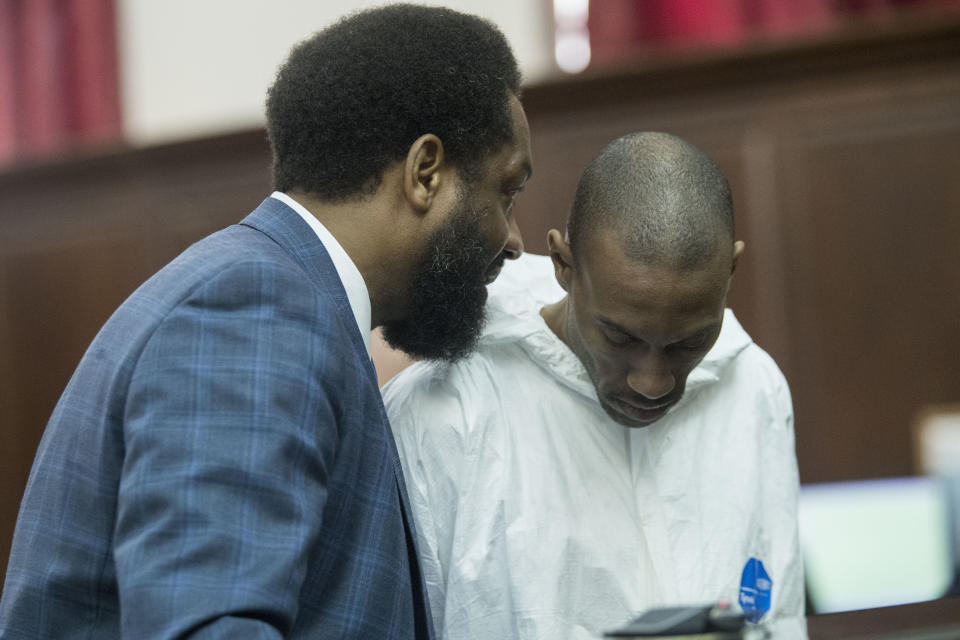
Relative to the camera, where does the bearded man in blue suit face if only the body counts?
to the viewer's right

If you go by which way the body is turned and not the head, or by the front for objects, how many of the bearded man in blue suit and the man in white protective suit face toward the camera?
1

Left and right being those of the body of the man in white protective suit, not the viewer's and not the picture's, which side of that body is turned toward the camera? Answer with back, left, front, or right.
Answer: front

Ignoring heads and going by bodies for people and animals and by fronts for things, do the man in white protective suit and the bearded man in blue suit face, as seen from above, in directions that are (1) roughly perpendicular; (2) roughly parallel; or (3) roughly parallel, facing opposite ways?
roughly perpendicular

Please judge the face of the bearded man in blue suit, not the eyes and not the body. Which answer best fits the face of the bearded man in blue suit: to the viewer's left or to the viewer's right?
to the viewer's right
